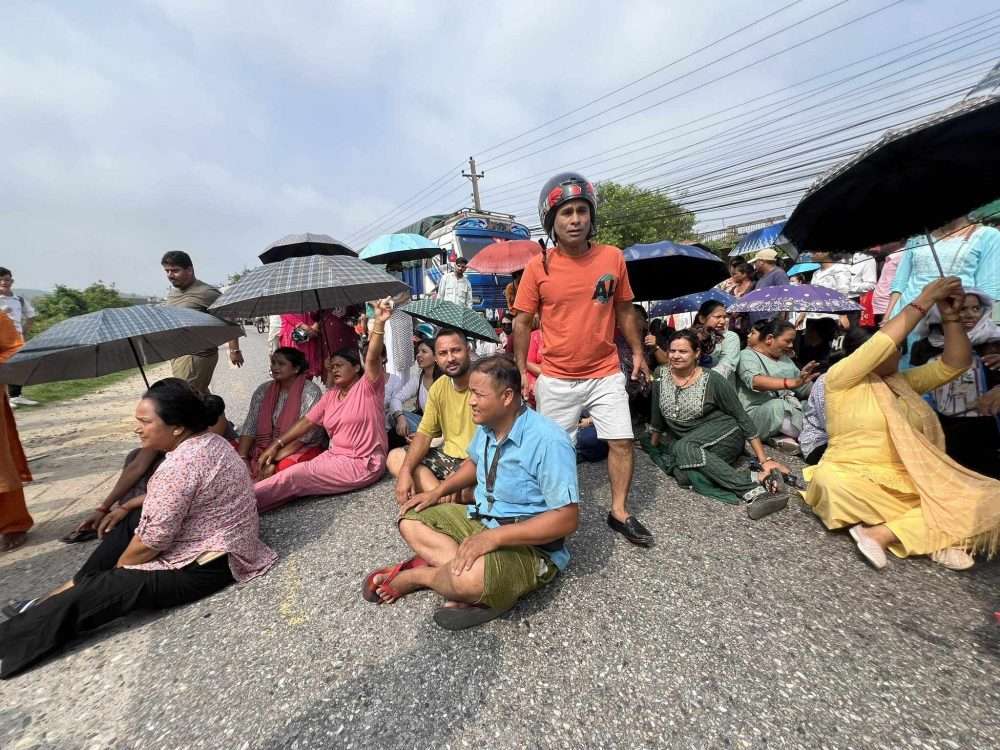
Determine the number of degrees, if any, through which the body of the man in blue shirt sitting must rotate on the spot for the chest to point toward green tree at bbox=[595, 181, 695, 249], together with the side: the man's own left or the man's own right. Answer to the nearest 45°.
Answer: approximately 180°

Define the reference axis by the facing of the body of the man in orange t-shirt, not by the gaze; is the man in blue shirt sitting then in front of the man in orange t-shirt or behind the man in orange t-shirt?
in front

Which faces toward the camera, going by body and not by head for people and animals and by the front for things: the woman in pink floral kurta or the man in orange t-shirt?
the man in orange t-shirt

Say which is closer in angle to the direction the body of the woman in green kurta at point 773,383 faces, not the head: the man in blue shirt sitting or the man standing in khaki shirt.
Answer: the man in blue shirt sitting

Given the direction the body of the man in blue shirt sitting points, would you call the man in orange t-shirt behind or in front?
behind

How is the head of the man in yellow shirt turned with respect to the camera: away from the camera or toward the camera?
toward the camera

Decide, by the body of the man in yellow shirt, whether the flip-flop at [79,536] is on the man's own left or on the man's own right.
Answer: on the man's own right

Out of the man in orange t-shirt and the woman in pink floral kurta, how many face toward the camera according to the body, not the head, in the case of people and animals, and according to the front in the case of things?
1

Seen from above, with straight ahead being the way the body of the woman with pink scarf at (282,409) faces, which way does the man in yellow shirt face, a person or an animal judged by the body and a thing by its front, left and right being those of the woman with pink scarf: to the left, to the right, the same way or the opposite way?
the same way

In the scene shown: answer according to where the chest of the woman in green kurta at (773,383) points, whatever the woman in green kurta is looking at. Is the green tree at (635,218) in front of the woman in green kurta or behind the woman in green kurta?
behind

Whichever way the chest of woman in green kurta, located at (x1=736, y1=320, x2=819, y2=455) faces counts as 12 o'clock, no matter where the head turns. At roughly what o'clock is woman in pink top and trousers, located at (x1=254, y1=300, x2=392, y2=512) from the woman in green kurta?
The woman in pink top and trousers is roughly at 3 o'clock from the woman in green kurta.

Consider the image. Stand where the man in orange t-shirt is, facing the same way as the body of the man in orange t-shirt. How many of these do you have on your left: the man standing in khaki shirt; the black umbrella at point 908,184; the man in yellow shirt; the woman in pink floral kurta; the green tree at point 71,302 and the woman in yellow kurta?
2

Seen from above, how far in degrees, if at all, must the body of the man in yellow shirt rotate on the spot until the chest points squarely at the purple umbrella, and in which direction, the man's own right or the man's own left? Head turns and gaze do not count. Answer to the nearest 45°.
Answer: approximately 135° to the man's own left

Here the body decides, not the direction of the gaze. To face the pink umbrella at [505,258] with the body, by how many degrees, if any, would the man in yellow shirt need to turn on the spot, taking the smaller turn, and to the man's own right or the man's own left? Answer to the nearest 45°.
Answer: approximately 135° to the man's own right

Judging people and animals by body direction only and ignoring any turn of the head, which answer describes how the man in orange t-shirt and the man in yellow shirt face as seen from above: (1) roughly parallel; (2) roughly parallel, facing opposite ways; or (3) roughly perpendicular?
roughly parallel

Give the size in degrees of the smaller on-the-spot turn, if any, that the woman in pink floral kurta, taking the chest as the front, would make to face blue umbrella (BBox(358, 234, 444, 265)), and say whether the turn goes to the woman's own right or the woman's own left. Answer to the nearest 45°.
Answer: approximately 135° to the woman's own right

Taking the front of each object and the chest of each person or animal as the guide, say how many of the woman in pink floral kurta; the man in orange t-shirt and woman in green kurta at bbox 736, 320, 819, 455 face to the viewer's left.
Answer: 1

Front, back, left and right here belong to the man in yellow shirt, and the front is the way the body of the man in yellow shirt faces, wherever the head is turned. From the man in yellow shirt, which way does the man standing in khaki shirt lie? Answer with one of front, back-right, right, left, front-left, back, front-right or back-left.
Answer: right
